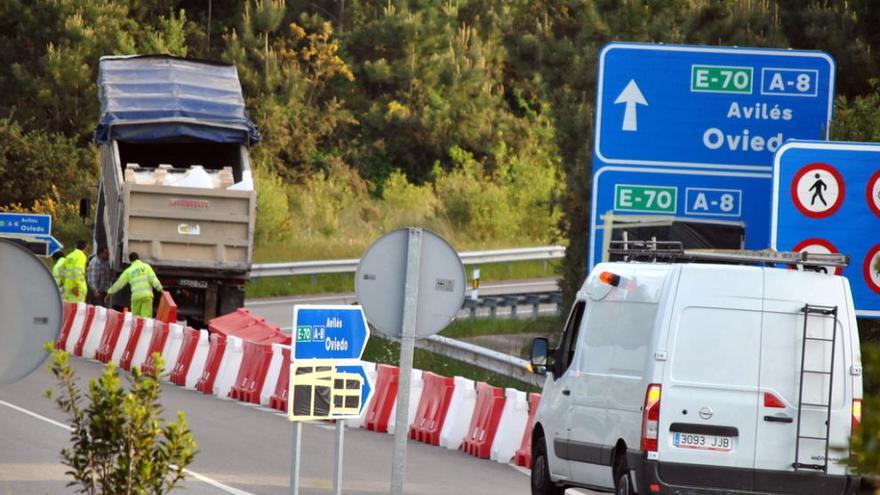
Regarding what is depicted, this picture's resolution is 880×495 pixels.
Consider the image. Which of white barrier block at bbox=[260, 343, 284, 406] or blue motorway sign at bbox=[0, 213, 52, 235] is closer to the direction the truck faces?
the blue motorway sign

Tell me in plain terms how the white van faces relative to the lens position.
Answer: facing away from the viewer and to the left of the viewer

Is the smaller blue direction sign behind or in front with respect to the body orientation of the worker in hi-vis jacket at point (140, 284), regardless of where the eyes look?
behind

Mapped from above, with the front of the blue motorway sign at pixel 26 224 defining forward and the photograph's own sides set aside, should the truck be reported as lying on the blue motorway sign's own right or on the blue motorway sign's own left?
on the blue motorway sign's own left

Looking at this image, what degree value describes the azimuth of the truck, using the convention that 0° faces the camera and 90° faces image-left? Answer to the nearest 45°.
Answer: approximately 180°

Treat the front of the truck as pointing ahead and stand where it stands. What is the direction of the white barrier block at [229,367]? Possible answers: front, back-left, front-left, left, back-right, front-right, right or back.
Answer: back

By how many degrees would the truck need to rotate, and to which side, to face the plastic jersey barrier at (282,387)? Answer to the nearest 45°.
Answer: approximately 180°

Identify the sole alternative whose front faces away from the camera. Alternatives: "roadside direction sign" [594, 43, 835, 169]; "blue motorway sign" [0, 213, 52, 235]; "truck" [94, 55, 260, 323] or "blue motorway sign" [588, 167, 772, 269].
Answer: the truck

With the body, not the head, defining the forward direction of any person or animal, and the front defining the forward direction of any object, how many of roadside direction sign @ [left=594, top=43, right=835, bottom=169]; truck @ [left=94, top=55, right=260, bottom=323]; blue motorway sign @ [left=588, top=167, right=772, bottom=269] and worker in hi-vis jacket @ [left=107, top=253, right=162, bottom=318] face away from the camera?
2

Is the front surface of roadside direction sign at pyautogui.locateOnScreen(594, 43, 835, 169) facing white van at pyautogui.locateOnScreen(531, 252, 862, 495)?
yes

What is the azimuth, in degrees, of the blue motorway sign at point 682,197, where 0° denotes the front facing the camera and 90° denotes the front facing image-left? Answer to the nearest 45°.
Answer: approximately 0°
